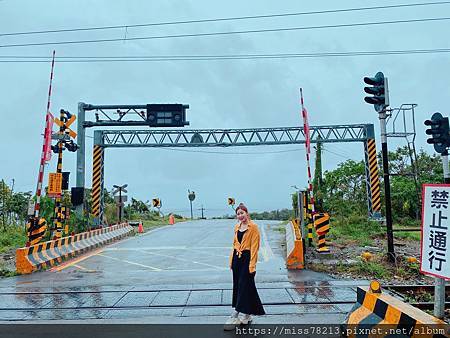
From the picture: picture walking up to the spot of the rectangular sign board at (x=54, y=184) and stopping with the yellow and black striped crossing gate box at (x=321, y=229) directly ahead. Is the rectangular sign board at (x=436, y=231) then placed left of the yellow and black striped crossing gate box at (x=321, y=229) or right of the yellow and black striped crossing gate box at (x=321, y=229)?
right

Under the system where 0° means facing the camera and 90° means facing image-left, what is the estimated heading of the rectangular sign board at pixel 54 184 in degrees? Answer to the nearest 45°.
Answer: approximately 0°

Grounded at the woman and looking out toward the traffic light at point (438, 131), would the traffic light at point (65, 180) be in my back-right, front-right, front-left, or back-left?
back-left

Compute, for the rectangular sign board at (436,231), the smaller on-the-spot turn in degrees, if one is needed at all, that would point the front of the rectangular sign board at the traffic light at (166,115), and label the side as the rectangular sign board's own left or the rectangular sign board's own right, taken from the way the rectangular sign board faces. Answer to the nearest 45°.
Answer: approximately 135° to the rectangular sign board's own right

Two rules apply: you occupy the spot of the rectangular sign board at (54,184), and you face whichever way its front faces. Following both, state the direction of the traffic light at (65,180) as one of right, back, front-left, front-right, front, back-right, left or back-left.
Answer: back-left
